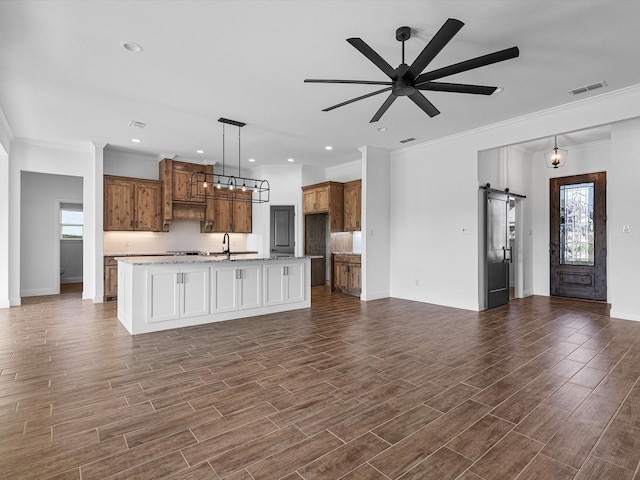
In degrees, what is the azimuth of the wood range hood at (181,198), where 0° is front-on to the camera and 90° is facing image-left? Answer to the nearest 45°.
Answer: approximately 315°

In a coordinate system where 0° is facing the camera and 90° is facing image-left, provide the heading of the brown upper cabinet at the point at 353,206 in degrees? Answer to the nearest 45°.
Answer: approximately 45°

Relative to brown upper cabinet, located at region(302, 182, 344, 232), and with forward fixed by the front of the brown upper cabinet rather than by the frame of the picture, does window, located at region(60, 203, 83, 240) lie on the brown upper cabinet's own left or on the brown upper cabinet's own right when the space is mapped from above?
on the brown upper cabinet's own right

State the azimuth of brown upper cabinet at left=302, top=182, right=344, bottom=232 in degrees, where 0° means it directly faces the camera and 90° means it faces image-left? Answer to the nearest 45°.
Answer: approximately 45°

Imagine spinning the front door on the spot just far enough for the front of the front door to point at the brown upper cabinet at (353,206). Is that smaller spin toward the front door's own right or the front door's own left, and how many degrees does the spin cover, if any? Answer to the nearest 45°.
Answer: approximately 45° to the front door's own right

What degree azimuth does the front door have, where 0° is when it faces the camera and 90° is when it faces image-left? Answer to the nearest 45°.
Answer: approximately 0°

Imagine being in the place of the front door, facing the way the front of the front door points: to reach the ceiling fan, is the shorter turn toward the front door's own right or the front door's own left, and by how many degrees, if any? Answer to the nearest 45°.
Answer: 0° — it already faces it
